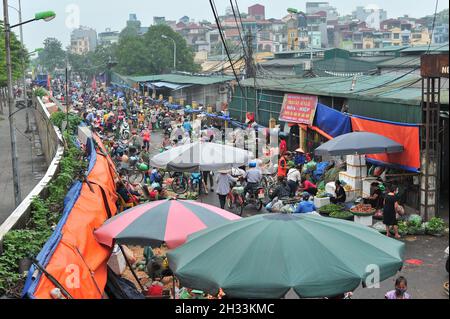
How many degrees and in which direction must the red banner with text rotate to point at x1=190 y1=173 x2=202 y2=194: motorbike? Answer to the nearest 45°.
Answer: approximately 45° to its right

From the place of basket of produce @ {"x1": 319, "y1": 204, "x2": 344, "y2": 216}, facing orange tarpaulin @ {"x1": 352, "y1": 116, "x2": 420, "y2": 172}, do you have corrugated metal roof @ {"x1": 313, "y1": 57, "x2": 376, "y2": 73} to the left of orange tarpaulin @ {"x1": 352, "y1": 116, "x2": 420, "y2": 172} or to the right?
left

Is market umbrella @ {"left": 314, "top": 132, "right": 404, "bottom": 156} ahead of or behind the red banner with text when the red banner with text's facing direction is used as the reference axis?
ahead

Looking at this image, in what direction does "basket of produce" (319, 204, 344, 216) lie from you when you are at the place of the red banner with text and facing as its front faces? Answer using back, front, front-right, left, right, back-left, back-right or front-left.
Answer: front

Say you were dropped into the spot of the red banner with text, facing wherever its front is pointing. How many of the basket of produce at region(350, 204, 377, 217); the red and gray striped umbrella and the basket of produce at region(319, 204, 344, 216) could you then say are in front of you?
3

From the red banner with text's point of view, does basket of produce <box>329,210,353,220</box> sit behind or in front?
in front

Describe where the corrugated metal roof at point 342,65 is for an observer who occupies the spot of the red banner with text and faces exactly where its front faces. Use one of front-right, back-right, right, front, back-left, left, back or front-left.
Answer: back

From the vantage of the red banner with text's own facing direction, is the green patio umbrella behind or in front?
in front
